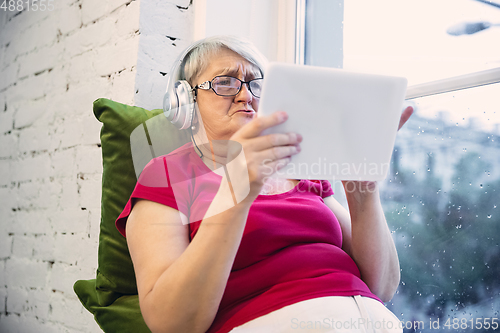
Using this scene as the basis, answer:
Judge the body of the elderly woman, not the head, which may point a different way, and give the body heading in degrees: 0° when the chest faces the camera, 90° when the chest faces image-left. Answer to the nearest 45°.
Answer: approximately 315°

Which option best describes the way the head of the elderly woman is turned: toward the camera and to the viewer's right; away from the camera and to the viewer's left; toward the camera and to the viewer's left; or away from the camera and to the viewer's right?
toward the camera and to the viewer's right

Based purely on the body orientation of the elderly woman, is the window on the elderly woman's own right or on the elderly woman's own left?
on the elderly woman's own left
